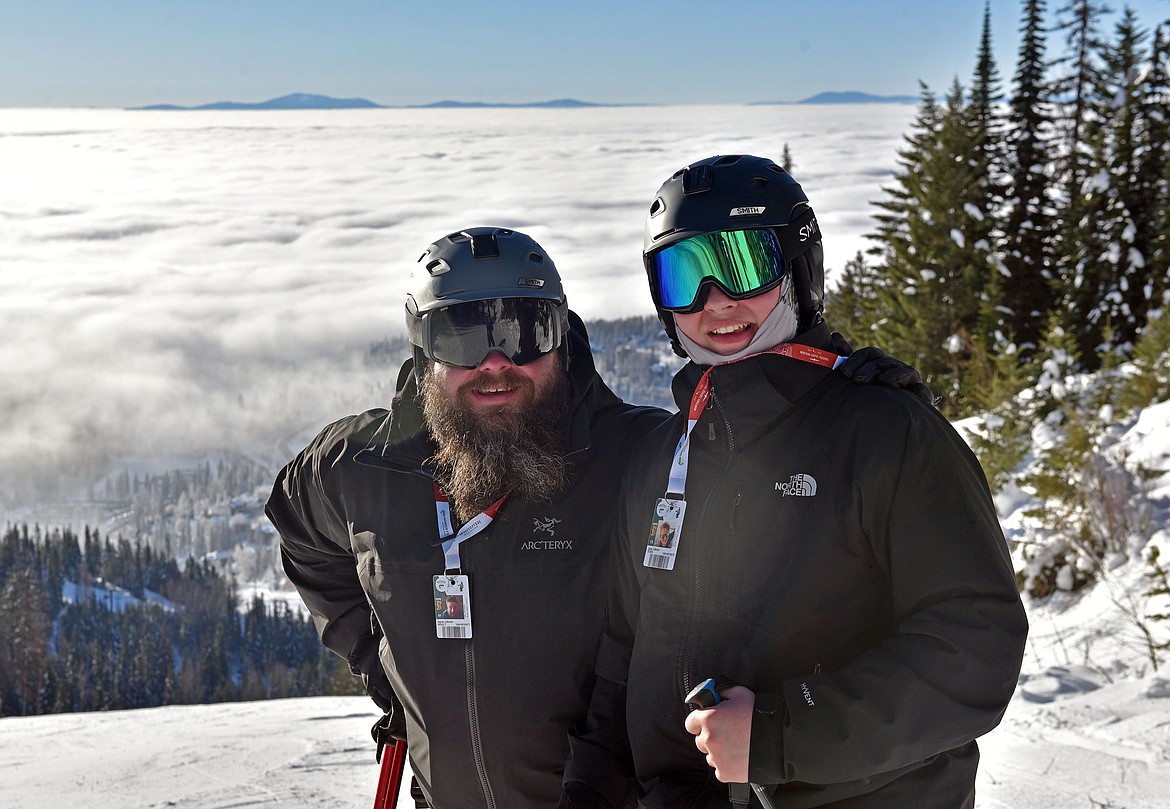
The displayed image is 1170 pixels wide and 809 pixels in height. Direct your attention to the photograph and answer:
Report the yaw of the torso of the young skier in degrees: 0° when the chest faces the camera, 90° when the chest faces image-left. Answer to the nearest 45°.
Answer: approximately 45°

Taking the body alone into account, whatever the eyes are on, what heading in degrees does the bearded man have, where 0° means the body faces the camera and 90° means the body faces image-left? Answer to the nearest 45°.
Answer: approximately 0°

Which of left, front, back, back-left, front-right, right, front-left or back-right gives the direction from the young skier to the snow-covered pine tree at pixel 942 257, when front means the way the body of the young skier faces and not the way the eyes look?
back-right

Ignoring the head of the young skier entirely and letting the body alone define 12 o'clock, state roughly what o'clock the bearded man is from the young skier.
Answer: The bearded man is roughly at 3 o'clock from the young skier.

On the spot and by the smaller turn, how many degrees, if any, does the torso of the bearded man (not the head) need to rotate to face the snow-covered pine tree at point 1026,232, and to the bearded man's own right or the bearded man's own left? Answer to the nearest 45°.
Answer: approximately 135° to the bearded man's own left

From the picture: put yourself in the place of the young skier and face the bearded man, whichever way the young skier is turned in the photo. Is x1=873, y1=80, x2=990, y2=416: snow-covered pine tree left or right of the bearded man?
right

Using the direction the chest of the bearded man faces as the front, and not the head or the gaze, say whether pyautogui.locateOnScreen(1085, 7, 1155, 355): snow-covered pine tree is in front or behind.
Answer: behind
